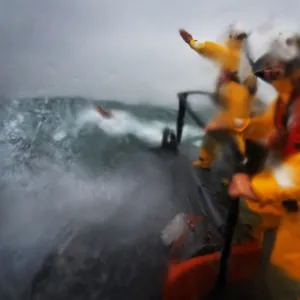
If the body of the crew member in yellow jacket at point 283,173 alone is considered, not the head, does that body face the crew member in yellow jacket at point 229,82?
no

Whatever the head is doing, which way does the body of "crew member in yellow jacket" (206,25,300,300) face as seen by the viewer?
to the viewer's left
